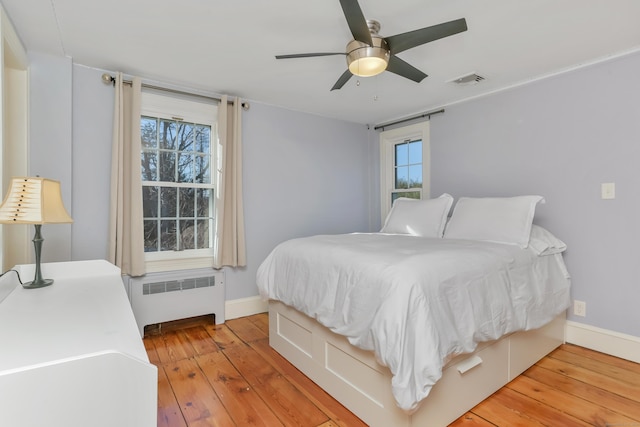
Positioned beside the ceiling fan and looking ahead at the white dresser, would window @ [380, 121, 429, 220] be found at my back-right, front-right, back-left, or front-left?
back-right

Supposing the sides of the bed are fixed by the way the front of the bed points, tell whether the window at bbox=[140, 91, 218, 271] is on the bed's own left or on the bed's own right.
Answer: on the bed's own right

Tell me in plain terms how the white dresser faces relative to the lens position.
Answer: facing to the right of the viewer

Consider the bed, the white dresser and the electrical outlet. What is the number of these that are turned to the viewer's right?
1

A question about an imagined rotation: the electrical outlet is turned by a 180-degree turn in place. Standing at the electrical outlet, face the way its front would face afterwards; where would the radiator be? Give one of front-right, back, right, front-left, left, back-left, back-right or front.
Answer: back-left

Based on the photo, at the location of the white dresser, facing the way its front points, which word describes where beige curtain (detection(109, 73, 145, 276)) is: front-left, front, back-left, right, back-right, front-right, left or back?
left

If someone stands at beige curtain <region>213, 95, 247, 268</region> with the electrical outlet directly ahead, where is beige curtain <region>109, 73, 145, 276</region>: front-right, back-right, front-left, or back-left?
back-right

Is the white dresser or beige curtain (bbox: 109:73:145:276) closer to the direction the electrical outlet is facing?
the white dresser

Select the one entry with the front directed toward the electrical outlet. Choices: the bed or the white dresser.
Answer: the white dresser

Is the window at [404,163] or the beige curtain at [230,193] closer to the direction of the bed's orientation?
the beige curtain

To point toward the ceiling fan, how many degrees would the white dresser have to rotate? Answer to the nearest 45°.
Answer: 0° — it already faces it

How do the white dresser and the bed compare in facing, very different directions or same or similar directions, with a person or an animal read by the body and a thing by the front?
very different directions
